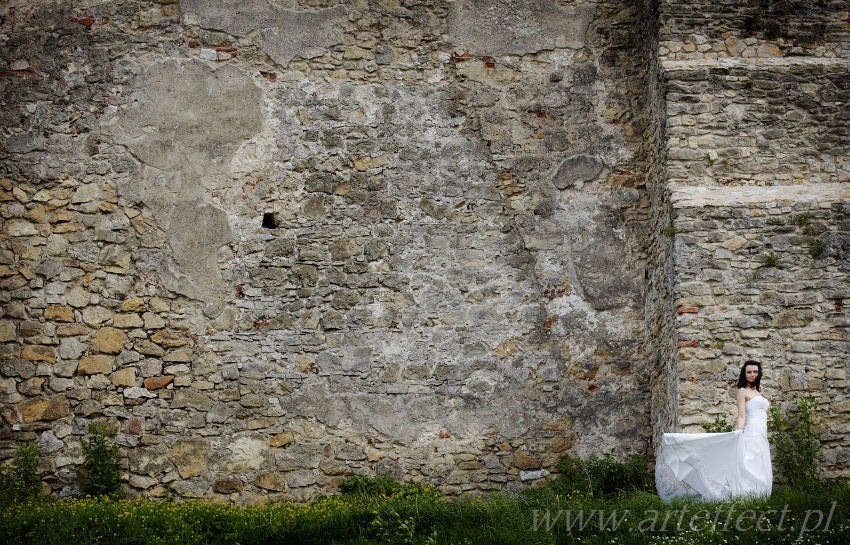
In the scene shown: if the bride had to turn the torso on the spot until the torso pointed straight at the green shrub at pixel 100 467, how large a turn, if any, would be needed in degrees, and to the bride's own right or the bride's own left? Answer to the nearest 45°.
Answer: approximately 135° to the bride's own right

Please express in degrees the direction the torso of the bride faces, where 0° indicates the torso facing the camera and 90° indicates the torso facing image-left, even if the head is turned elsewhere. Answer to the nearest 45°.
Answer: approximately 315°

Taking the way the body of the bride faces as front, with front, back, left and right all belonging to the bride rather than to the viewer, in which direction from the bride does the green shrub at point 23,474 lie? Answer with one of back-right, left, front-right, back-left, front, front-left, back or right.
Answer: back-right

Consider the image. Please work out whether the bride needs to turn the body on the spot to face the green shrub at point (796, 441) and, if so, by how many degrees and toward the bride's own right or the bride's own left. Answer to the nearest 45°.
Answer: approximately 90° to the bride's own left
